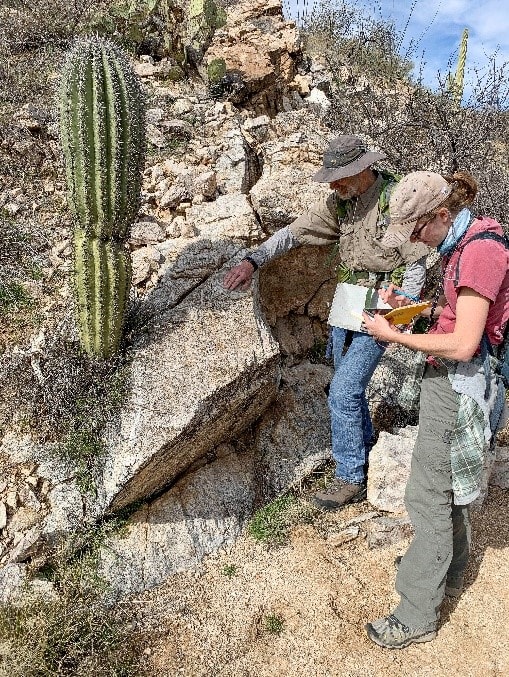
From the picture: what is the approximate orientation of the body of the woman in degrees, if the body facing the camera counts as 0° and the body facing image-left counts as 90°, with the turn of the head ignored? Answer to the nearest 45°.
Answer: approximately 90°

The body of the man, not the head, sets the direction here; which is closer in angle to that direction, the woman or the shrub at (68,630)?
the shrub

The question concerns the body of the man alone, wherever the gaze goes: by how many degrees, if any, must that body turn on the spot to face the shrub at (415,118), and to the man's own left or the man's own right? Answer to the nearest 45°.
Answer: approximately 135° to the man's own right

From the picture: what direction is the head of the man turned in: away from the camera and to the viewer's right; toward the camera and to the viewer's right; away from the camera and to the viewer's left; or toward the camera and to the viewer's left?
toward the camera and to the viewer's left

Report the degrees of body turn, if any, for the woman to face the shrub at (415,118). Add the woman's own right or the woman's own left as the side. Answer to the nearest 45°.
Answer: approximately 90° to the woman's own right

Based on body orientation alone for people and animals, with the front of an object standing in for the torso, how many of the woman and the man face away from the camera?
0

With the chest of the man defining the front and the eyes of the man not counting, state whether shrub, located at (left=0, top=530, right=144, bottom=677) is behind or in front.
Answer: in front
